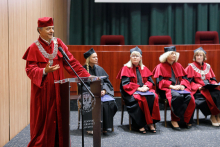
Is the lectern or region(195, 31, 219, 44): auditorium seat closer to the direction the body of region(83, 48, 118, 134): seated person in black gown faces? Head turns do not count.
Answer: the lectern

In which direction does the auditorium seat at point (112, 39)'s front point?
toward the camera

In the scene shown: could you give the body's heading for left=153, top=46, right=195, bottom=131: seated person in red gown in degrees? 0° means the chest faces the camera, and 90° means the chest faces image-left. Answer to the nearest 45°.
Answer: approximately 315°

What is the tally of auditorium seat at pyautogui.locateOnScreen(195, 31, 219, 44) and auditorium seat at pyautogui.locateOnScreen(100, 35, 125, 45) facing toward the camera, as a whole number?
2

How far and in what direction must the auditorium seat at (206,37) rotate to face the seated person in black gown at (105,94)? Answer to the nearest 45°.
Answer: approximately 45° to its right

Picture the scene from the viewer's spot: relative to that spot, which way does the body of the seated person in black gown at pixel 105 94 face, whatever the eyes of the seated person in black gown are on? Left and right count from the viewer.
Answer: facing the viewer and to the right of the viewer

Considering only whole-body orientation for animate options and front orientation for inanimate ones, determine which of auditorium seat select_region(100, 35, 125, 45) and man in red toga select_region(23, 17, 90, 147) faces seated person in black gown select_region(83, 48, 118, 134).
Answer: the auditorium seat

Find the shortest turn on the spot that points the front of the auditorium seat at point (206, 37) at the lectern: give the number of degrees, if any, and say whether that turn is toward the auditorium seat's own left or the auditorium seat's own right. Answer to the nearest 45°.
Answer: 0° — it already faces it

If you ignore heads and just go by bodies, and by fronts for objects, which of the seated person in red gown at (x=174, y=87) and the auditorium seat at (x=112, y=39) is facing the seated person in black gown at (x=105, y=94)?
the auditorium seat

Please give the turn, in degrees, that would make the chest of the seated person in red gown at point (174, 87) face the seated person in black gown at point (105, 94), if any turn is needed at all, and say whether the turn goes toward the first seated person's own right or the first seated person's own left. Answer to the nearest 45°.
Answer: approximately 90° to the first seated person's own right

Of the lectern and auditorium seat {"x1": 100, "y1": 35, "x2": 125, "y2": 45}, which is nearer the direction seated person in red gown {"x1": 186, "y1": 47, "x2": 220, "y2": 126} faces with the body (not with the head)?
the lectern

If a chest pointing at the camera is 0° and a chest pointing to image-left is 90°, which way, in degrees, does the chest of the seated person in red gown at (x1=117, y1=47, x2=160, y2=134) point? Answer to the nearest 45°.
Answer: approximately 315°

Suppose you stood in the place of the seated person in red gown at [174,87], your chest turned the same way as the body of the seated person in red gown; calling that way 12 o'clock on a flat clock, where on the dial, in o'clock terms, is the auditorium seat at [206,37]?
The auditorium seat is roughly at 8 o'clock from the seated person in red gown.

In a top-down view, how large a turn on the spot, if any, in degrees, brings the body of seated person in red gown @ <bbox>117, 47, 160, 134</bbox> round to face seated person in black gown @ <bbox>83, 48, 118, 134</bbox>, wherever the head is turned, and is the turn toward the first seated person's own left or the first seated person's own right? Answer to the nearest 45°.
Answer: approximately 135° to the first seated person's own right

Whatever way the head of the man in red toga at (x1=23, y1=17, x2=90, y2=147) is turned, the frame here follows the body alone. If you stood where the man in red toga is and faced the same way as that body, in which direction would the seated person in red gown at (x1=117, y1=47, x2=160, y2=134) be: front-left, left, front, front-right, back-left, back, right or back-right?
left

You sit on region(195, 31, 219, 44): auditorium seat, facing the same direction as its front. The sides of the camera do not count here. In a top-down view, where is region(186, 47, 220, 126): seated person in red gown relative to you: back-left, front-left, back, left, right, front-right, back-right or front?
front

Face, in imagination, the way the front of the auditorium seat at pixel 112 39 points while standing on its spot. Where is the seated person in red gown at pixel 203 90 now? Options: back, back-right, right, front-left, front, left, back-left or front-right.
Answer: front-left

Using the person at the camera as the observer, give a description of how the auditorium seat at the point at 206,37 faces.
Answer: facing the viewer

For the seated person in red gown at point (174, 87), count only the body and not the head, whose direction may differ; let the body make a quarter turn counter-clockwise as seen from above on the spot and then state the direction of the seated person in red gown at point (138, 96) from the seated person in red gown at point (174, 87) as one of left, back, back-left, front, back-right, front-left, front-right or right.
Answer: back
